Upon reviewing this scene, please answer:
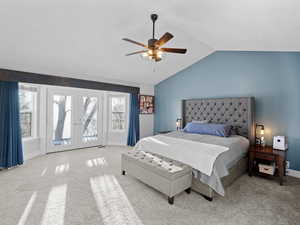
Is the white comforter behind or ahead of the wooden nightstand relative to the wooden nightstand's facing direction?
ahead

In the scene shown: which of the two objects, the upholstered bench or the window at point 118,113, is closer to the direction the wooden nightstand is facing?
the upholstered bench

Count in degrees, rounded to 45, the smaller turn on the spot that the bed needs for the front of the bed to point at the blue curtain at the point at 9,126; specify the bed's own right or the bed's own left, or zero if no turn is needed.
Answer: approximately 45° to the bed's own right

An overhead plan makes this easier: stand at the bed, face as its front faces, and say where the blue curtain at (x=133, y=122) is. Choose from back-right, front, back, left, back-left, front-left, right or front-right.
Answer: right

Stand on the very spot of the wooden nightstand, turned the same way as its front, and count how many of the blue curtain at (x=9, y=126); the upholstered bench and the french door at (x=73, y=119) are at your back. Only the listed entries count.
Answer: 0

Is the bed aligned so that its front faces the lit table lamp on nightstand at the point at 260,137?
no

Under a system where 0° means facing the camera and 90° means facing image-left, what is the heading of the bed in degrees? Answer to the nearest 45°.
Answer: approximately 45°

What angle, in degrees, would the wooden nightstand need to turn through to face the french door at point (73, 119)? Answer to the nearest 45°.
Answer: approximately 45° to its right

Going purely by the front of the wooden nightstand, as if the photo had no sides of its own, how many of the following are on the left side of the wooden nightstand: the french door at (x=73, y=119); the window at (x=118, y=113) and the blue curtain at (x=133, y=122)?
0

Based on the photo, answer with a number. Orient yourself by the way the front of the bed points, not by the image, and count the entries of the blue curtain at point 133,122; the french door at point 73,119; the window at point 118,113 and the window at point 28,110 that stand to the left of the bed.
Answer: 0

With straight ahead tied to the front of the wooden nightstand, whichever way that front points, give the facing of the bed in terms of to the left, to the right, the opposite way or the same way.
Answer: the same way

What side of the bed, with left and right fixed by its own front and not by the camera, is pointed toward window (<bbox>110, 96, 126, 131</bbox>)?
right

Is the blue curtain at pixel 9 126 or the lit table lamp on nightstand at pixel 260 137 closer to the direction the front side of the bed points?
the blue curtain

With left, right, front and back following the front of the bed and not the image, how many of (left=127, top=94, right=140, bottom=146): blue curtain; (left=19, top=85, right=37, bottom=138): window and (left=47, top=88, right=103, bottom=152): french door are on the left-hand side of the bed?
0

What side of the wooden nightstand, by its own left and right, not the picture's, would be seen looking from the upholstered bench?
front
